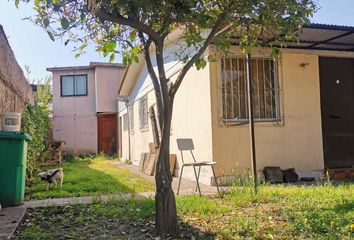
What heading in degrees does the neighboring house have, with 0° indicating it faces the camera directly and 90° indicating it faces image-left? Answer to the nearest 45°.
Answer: approximately 0°

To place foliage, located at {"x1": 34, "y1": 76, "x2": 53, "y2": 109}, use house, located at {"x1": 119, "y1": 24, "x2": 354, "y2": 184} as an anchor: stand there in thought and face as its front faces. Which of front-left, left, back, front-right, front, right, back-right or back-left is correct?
back-right

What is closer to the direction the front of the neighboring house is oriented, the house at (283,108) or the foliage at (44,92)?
the house

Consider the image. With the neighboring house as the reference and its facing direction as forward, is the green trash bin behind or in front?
in front

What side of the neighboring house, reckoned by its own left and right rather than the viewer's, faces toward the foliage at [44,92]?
right

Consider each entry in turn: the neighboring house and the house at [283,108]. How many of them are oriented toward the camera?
2

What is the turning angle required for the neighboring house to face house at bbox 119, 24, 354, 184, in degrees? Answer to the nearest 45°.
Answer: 0° — it already faces it

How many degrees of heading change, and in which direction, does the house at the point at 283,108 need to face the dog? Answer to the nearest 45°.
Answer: approximately 90° to its right

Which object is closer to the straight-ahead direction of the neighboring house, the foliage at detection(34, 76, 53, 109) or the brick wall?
the brick wall

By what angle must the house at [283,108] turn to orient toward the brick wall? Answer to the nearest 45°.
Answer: approximately 90° to its right

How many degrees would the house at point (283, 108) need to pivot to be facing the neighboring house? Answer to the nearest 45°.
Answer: approximately 135° to its right

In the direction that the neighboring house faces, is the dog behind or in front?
in front

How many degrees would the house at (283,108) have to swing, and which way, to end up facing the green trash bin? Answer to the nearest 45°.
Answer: approximately 45° to its right

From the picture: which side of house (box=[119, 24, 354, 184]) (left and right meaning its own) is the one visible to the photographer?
front
